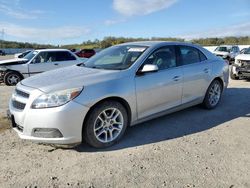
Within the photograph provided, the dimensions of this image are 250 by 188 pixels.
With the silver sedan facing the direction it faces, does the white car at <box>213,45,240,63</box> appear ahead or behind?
behind

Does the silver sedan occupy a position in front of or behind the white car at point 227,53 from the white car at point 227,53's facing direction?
in front

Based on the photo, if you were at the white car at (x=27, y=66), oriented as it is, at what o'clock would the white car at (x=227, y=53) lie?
the white car at (x=227, y=53) is roughly at 5 o'clock from the white car at (x=27, y=66).

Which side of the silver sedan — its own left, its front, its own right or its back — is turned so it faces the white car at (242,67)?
back

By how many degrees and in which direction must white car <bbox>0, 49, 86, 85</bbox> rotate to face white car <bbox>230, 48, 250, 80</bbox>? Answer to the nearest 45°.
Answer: approximately 135° to its left

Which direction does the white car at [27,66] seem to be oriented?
to the viewer's left

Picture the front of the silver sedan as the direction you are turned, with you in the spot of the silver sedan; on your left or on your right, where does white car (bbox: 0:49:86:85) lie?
on your right

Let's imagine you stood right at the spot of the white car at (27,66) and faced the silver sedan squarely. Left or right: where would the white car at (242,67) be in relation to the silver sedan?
left

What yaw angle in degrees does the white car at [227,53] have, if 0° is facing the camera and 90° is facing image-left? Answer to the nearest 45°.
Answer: approximately 45°

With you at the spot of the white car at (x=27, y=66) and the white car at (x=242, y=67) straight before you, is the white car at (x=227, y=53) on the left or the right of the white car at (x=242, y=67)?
left
